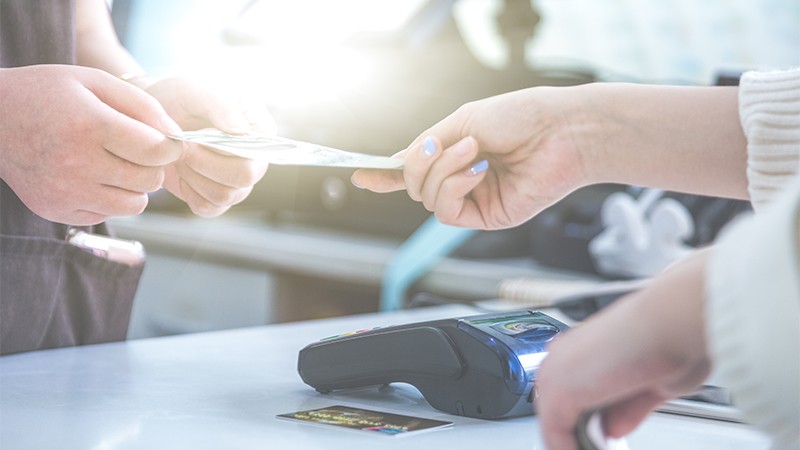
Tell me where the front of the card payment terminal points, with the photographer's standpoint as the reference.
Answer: facing to the left of the viewer
